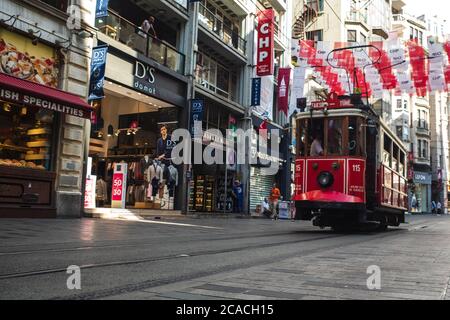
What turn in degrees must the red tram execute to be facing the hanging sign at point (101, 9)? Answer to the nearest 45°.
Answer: approximately 45° to its right

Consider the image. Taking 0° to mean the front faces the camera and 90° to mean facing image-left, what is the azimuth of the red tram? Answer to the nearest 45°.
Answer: approximately 45°

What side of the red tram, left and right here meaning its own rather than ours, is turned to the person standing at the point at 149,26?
right

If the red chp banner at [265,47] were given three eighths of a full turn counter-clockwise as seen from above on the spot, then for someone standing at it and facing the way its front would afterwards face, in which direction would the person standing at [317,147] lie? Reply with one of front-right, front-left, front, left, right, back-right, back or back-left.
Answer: back-right

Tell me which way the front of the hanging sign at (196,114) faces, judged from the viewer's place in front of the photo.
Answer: facing the viewer

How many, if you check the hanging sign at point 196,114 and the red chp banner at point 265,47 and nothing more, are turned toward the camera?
2

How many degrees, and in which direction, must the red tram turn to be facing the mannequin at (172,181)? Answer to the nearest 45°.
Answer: approximately 90° to its right

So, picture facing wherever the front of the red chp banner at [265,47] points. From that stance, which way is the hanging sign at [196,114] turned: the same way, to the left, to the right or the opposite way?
the same way
